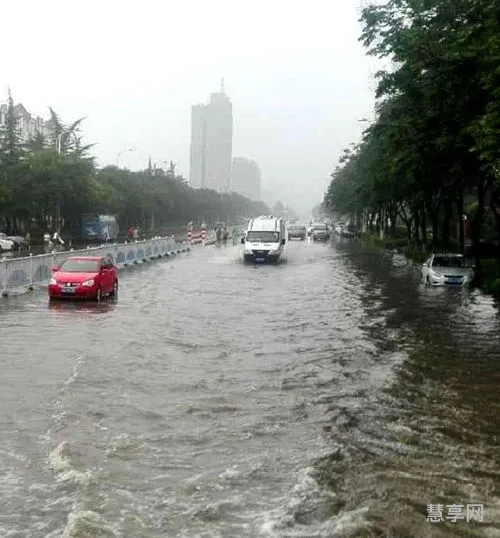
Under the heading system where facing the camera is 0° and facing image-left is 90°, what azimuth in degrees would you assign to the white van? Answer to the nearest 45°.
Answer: approximately 0°

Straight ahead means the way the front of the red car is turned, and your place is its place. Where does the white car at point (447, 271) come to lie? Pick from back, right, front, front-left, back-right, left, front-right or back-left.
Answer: back-left

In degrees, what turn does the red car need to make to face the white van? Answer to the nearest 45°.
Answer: approximately 180°

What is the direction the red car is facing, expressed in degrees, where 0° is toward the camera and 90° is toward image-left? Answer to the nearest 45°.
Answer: approximately 45°

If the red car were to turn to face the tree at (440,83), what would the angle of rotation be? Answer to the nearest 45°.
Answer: approximately 90° to its left
